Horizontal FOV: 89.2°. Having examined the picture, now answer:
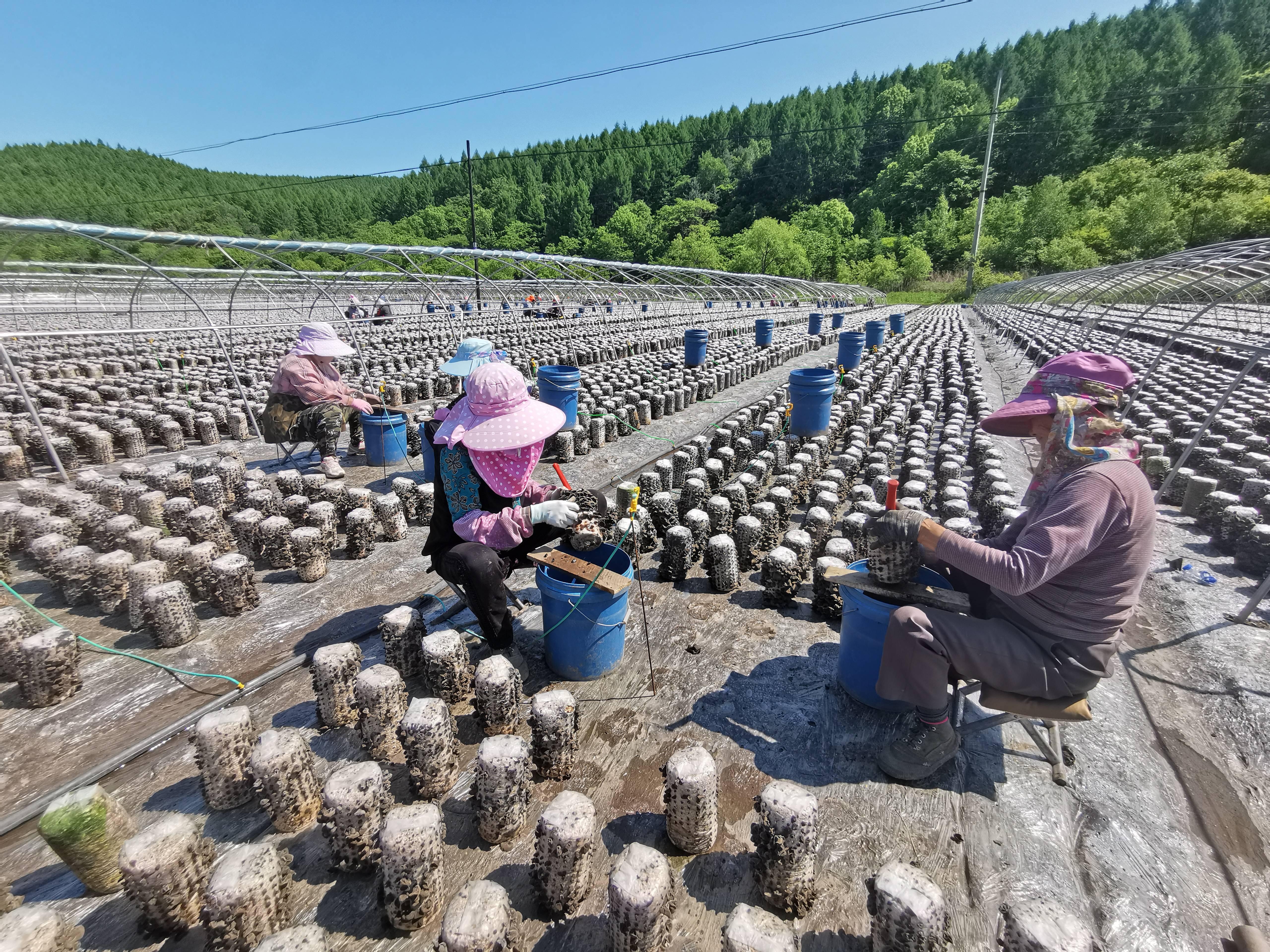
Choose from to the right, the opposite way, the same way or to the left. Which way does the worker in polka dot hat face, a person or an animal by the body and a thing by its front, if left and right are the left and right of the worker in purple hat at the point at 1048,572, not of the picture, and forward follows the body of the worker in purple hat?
the opposite way

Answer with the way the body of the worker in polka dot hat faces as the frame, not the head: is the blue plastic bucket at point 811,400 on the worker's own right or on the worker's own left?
on the worker's own left

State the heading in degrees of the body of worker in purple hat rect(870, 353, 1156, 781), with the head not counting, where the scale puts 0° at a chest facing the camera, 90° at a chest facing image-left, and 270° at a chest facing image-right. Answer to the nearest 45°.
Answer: approximately 90°

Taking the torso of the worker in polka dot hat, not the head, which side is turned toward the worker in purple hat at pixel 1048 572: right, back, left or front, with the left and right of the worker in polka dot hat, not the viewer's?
front

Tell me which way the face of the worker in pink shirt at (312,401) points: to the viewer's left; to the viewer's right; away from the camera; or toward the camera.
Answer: to the viewer's right

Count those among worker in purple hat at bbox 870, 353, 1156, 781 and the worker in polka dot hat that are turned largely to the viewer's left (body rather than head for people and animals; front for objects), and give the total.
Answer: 1

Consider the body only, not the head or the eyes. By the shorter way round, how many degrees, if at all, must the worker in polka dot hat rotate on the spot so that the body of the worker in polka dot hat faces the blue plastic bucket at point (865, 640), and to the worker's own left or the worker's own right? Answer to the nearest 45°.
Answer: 0° — they already face it

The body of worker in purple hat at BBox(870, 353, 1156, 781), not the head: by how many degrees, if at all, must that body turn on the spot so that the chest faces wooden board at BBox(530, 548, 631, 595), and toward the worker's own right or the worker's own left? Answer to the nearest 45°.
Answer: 0° — they already face it

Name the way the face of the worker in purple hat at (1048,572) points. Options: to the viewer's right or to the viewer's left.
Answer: to the viewer's left

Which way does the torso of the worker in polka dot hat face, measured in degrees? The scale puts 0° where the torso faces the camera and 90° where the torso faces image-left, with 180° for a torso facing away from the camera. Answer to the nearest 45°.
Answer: approximately 315°

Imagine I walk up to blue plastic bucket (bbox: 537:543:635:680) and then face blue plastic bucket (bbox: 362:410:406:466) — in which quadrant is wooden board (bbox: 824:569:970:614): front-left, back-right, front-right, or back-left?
back-right

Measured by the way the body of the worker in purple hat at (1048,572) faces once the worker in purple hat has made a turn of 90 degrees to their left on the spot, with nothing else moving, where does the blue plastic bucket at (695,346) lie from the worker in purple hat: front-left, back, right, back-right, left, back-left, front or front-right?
back-right
